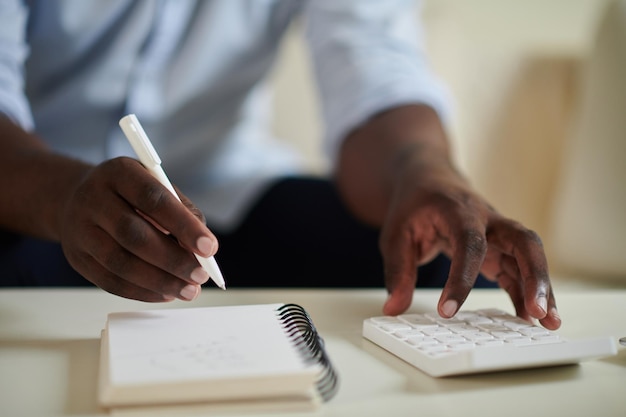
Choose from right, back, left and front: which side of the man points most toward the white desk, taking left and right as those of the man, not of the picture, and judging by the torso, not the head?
front

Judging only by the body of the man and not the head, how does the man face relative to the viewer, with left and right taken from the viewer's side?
facing the viewer

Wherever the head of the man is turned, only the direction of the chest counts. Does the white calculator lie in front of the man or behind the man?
in front

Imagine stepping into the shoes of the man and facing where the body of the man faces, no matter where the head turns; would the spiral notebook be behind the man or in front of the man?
in front
